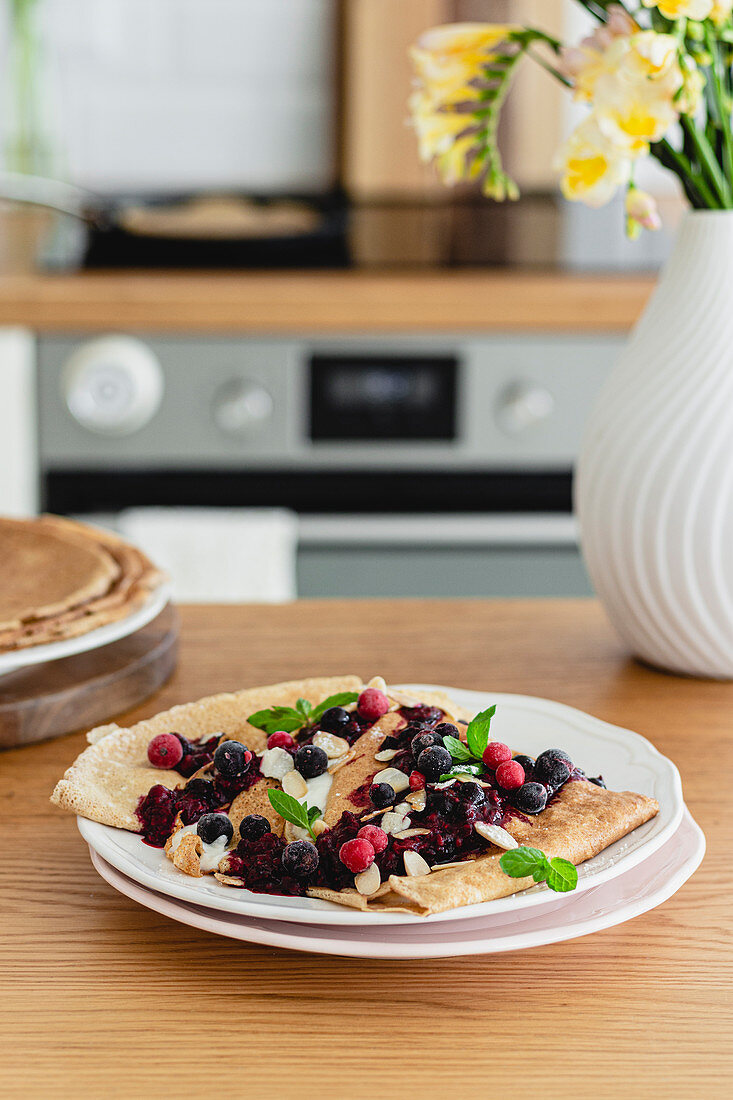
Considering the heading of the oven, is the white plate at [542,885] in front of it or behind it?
in front

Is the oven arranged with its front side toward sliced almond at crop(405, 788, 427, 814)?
yes

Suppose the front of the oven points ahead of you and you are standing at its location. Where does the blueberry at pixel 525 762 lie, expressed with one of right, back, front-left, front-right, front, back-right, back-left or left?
front

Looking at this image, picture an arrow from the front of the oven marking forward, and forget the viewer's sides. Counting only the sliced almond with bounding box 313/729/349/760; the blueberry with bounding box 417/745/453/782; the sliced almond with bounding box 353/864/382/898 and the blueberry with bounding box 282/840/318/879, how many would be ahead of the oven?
4

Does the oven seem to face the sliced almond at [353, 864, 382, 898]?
yes

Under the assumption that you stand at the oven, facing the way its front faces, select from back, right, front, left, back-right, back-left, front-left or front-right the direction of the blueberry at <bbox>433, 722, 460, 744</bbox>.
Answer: front

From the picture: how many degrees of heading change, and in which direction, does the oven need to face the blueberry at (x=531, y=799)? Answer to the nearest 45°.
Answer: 0° — it already faces it

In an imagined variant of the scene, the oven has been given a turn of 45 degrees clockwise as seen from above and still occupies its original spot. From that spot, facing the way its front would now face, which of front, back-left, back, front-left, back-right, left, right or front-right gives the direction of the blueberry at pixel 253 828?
front-left

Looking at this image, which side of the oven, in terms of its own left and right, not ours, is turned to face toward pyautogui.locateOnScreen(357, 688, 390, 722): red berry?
front

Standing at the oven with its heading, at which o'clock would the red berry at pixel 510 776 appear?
The red berry is roughly at 12 o'clock from the oven.

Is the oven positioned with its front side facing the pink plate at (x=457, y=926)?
yes

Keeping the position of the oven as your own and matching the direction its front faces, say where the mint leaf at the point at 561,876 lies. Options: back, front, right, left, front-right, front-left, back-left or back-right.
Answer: front

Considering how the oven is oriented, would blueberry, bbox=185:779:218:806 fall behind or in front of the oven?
in front

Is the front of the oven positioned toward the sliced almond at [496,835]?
yes

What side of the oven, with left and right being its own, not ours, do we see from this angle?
front

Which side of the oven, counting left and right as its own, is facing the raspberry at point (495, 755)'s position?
front

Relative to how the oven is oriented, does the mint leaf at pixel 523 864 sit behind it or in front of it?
in front

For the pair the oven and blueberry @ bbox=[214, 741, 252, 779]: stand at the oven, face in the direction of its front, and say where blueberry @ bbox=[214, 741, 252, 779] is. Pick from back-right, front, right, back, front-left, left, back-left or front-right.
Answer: front

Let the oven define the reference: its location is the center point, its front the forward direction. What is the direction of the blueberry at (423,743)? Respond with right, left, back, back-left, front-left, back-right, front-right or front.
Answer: front
